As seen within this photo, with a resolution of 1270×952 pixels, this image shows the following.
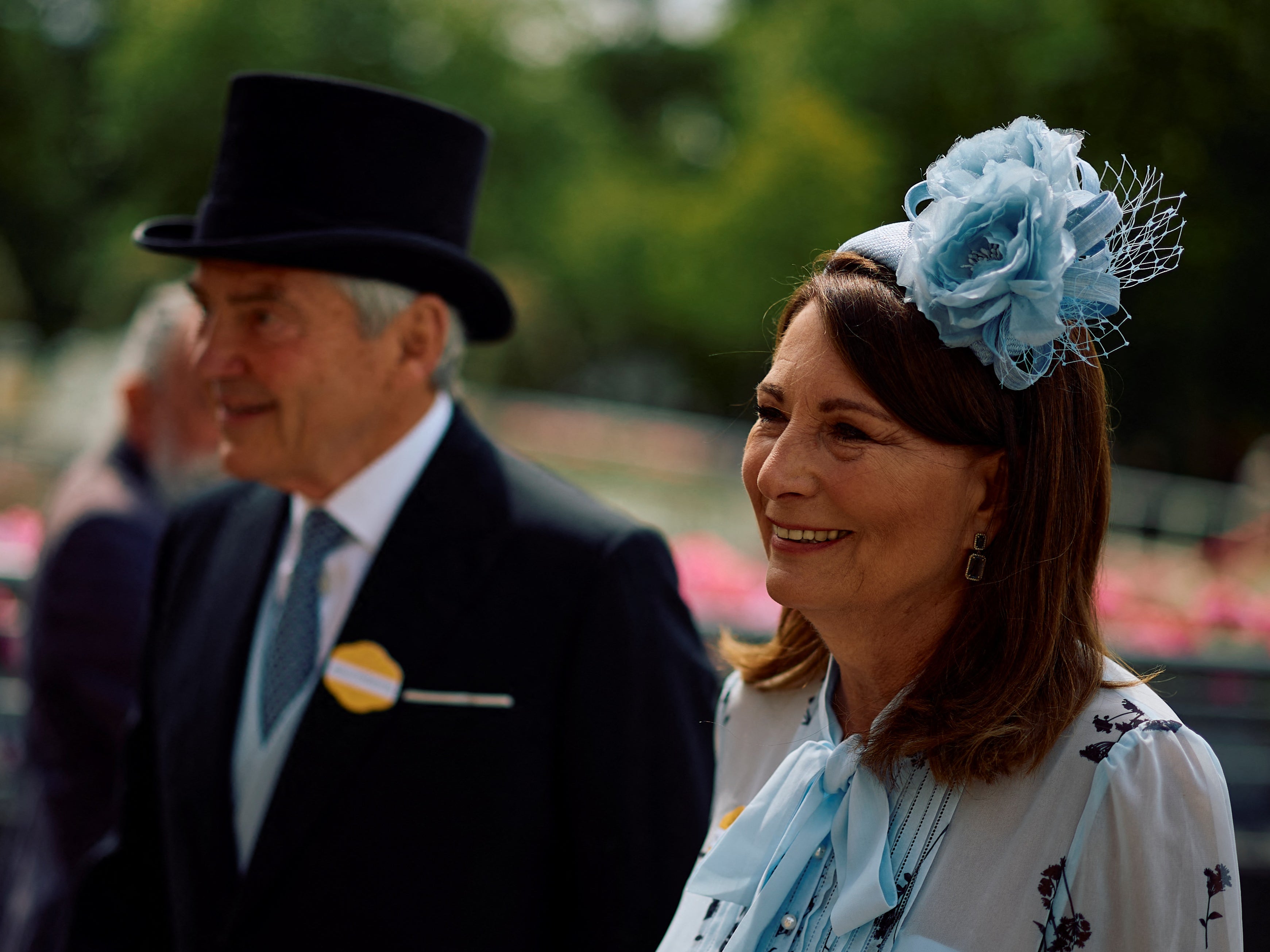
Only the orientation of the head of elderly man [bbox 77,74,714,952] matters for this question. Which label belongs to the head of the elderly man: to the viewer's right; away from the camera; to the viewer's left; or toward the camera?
to the viewer's left

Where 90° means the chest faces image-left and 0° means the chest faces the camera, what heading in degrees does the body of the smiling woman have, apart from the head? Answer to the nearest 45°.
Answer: approximately 45°

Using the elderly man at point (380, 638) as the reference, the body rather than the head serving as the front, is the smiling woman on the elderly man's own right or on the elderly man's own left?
on the elderly man's own left

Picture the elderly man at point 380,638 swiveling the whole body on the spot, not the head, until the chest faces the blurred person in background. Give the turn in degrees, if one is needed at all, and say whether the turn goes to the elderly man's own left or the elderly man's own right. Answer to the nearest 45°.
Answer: approximately 90° to the elderly man's own right

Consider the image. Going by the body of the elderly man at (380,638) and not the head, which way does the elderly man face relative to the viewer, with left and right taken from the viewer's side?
facing the viewer and to the left of the viewer

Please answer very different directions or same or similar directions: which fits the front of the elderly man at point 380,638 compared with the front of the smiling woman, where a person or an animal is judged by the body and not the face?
same or similar directions

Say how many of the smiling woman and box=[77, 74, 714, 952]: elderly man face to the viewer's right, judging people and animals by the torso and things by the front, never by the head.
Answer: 0
